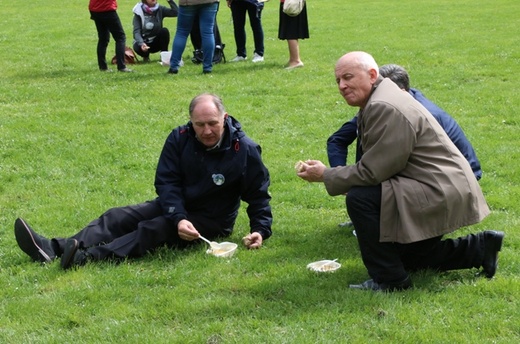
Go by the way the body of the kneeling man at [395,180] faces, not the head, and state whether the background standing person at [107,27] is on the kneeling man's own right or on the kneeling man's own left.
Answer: on the kneeling man's own right

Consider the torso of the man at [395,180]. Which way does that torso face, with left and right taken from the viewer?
facing to the left of the viewer

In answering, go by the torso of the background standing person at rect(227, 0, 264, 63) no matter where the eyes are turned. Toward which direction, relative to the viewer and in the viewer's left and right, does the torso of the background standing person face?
facing the viewer and to the left of the viewer

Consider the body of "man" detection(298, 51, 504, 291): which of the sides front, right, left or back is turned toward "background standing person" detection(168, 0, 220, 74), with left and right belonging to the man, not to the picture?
right

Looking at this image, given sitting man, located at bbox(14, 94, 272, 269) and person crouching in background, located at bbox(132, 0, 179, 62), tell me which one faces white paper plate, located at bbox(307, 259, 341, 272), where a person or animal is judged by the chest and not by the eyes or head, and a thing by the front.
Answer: the person crouching in background

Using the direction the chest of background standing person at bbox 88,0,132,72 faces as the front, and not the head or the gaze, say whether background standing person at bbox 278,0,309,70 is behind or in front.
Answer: in front

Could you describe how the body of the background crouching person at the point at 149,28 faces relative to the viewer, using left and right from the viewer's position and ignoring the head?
facing the viewer
